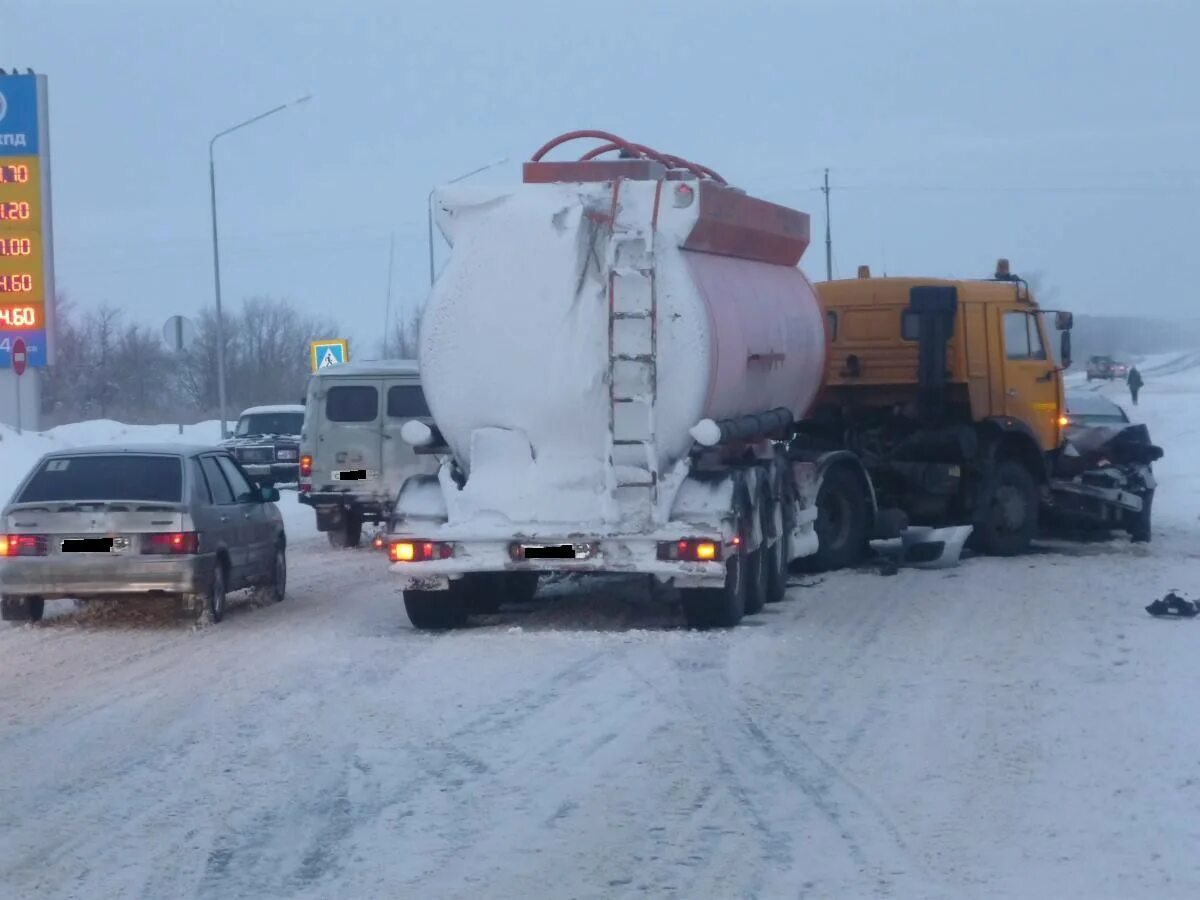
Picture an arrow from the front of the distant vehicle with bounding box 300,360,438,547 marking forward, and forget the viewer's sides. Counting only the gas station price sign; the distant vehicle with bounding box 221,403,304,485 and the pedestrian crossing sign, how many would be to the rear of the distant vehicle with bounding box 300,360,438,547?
0

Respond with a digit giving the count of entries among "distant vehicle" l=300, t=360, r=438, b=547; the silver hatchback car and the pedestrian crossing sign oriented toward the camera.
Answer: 1

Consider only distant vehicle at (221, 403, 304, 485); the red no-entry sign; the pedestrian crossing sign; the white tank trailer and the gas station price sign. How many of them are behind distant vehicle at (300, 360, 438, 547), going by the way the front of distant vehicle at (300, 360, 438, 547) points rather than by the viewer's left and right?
1

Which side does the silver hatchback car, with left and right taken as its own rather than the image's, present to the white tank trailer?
right

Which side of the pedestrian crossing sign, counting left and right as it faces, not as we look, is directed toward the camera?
front

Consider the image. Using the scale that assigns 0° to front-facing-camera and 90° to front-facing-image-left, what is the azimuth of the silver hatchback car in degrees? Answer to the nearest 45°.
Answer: approximately 225°

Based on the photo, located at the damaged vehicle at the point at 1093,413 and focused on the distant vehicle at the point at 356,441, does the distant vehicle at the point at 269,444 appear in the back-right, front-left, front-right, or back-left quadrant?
front-right

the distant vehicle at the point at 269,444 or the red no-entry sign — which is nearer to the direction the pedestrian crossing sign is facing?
the distant vehicle

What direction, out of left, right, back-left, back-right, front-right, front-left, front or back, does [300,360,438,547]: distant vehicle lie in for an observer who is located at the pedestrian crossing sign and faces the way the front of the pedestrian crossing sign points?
front

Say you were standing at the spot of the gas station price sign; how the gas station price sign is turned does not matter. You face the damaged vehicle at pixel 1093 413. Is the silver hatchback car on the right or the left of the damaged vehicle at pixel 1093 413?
right

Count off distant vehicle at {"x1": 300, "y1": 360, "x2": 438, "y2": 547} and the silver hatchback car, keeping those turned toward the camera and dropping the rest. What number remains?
0

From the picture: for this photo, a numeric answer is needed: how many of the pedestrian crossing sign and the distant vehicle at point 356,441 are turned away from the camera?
1

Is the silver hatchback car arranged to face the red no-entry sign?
no

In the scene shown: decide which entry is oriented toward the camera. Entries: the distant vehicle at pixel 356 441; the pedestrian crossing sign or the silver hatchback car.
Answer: the pedestrian crossing sign

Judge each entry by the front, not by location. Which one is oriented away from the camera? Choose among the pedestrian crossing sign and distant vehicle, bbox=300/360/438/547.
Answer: the distant vehicle

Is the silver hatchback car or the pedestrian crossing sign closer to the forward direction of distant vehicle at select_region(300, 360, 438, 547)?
the pedestrian crossing sign

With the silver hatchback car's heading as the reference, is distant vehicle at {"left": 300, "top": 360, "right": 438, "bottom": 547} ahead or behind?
ahead

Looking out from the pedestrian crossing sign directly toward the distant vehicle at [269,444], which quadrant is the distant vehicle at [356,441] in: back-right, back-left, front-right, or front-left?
front-left

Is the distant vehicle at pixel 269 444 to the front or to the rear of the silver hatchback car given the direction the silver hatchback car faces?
to the front

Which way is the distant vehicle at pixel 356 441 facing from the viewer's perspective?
away from the camera
